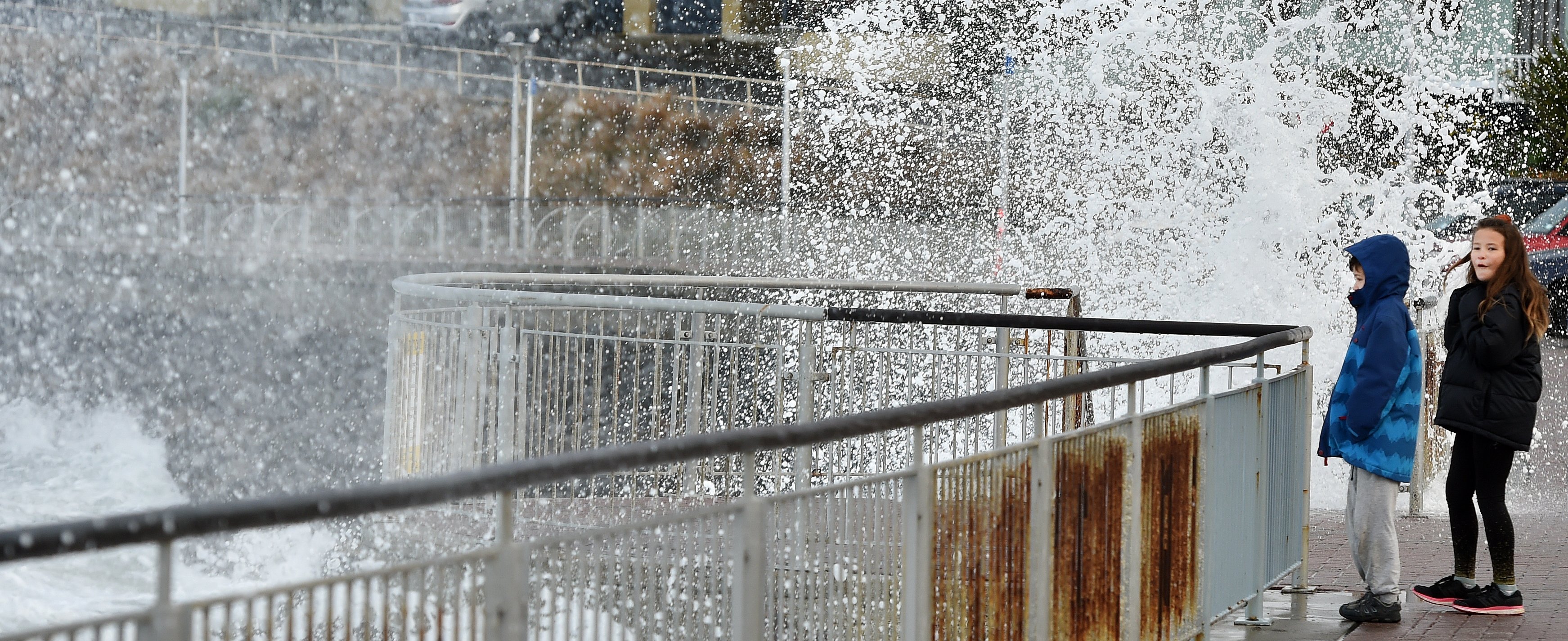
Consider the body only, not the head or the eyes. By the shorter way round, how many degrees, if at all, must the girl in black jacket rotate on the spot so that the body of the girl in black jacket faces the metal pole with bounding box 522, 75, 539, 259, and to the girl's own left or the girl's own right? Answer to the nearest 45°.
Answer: approximately 45° to the girl's own right

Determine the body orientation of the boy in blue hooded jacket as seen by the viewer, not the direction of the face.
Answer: to the viewer's left

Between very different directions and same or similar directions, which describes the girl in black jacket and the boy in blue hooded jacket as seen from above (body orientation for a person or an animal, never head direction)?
same or similar directions

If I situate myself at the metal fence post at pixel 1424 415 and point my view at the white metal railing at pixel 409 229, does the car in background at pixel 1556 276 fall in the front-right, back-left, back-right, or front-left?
front-right

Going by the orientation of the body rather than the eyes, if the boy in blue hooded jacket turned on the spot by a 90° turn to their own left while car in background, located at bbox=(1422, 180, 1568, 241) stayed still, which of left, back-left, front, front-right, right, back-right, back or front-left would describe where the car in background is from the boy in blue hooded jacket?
back

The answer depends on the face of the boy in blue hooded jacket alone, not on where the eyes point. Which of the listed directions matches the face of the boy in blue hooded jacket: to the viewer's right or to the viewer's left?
to the viewer's left

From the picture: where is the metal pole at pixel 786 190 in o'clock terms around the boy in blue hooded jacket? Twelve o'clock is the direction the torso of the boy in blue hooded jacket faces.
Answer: The metal pole is roughly at 2 o'clock from the boy in blue hooded jacket.

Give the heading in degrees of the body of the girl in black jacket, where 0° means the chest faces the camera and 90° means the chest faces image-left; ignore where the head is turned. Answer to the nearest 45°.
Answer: approximately 90°

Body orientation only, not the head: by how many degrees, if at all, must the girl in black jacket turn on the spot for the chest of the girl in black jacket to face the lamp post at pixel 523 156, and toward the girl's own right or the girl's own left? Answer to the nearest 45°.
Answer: approximately 45° to the girl's own right

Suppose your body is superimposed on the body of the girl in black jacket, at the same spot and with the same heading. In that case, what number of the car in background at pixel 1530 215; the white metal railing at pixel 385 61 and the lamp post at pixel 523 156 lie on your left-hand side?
0

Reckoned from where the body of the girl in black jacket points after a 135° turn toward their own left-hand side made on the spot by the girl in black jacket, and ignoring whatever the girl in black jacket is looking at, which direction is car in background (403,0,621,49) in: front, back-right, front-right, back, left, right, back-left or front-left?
back

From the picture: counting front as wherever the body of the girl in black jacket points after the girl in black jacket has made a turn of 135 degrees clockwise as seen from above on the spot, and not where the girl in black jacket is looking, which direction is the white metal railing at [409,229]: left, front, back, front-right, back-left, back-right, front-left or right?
left

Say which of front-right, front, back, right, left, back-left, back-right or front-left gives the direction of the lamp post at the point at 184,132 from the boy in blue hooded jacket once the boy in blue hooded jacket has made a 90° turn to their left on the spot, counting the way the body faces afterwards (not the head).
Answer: back-right
